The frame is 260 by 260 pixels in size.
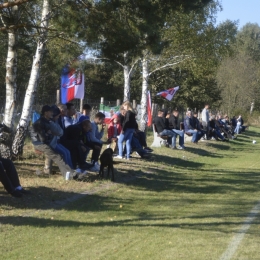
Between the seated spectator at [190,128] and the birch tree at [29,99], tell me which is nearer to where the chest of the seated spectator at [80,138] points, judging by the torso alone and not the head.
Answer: the seated spectator

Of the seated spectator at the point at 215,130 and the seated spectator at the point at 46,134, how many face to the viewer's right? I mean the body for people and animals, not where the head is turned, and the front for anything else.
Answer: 2

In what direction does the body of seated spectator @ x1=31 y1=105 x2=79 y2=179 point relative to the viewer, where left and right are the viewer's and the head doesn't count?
facing to the right of the viewer

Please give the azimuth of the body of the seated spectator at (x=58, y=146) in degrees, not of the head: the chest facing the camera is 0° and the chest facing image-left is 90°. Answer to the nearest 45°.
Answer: approximately 270°

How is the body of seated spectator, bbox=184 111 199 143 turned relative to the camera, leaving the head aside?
to the viewer's right

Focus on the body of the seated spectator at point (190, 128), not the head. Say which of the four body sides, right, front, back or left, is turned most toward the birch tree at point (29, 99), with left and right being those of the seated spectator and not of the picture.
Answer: right

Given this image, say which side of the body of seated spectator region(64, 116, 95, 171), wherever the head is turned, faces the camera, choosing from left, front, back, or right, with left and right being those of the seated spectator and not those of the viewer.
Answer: right

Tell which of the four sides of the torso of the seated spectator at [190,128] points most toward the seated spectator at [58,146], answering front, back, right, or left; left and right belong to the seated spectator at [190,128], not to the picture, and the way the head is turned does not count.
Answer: right

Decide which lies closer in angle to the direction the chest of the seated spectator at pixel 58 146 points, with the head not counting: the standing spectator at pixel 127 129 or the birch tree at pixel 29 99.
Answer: the standing spectator

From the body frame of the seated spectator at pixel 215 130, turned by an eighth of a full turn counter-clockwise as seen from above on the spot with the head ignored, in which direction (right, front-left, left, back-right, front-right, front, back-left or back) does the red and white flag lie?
back

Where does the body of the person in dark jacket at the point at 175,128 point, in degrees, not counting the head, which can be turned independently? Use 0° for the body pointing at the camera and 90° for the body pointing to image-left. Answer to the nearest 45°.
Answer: approximately 315°
